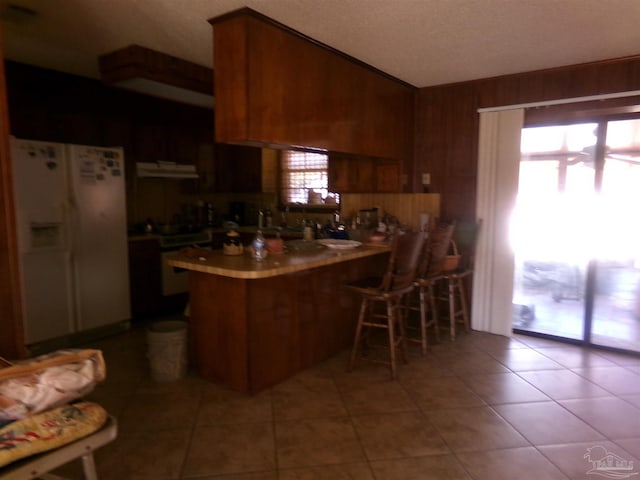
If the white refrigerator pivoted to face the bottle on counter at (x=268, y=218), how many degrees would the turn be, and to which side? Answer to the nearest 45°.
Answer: approximately 90° to its left

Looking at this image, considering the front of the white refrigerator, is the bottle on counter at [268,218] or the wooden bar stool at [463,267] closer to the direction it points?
the wooden bar stool

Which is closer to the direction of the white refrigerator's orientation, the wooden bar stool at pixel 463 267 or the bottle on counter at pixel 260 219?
the wooden bar stool

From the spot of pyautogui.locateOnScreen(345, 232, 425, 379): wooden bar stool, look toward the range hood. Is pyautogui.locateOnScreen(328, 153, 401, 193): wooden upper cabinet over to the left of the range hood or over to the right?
right

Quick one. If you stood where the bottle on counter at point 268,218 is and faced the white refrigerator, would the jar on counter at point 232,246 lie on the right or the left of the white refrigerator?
left

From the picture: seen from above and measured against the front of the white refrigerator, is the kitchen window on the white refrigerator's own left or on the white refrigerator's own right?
on the white refrigerator's own left

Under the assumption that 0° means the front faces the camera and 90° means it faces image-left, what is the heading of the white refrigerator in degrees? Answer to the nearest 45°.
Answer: approximately 315°
